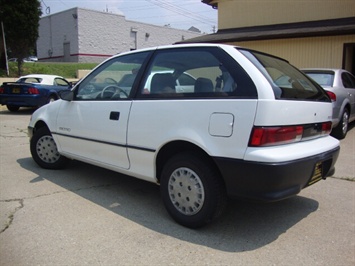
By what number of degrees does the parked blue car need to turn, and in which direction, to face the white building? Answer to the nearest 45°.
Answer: approximately 45° to its left

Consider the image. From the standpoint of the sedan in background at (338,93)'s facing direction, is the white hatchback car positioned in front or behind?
behind

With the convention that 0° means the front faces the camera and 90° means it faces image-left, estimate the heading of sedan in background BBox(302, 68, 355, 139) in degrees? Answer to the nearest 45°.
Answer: approximately 225°

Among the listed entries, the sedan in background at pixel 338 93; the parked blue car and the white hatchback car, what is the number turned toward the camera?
0

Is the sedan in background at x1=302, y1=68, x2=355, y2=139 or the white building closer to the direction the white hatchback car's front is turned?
the white building

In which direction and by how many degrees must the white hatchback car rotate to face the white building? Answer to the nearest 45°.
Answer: approximately 45° to its right

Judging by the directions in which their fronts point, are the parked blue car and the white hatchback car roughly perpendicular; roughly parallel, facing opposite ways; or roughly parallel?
roughly perpendicular

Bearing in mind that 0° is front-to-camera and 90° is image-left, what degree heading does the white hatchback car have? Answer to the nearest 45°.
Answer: approximately 135°

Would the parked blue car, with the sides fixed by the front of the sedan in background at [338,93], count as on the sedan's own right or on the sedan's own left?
on the sedan's own left

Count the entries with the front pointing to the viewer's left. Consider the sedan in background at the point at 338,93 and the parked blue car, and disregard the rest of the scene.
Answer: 0

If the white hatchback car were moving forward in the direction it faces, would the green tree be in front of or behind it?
in front

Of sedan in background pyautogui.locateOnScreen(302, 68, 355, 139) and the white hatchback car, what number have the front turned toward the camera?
0
